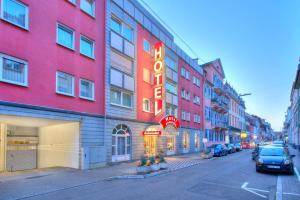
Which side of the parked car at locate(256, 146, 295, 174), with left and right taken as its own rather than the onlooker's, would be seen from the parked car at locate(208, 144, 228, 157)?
back

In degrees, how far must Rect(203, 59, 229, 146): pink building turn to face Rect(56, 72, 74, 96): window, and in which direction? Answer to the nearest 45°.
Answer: approximately 45° to its right

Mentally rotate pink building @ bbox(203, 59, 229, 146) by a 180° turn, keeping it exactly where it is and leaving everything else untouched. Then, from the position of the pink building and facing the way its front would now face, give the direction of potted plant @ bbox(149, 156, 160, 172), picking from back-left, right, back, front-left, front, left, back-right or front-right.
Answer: back-left

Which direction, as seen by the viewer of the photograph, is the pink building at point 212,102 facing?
facing the viewer and to the right of the viewer

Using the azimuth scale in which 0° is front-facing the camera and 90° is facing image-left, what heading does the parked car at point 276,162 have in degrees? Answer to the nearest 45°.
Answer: approximately 0°

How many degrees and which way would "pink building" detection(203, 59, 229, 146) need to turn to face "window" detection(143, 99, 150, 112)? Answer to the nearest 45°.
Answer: approximately 45° to its right

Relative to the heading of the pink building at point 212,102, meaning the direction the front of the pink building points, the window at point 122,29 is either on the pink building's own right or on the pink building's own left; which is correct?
on the pink building's own right

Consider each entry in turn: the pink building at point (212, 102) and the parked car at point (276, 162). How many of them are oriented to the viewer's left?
0

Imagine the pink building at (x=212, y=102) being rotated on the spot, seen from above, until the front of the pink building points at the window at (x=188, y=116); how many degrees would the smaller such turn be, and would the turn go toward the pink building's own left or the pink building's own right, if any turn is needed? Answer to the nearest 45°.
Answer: approximately 45° to the pink building's own right

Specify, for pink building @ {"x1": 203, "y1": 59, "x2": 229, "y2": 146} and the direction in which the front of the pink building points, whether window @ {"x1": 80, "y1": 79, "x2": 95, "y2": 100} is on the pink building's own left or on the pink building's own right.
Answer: on the pink building's own right

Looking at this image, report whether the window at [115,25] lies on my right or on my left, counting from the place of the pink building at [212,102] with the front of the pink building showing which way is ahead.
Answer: on my right
